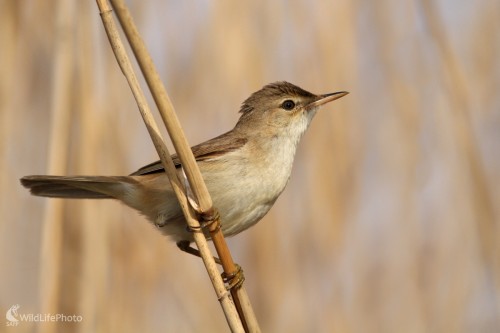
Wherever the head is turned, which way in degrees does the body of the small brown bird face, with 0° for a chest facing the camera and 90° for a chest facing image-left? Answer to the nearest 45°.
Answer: approximately 270°
